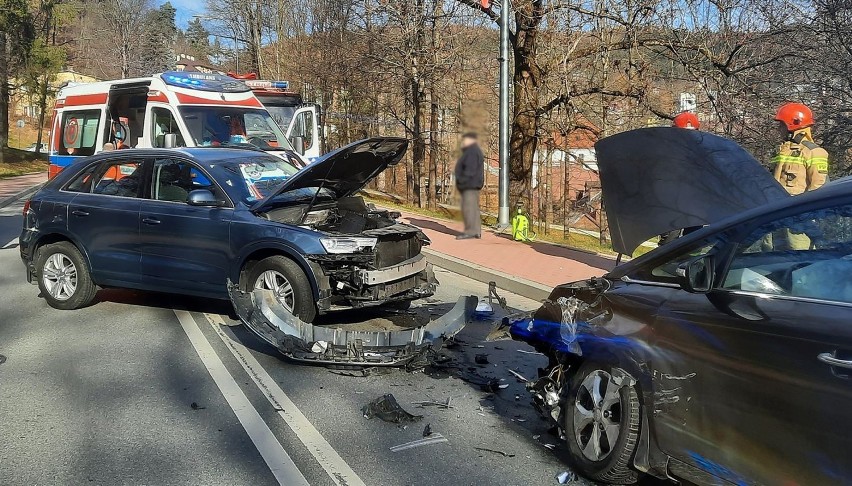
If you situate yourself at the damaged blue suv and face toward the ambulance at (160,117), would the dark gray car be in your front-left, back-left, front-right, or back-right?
back-right

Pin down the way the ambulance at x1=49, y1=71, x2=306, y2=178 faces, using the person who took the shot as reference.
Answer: facing the viewer and to the right of the viewer

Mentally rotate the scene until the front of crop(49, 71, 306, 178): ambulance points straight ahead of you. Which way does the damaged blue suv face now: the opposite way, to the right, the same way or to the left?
the same way

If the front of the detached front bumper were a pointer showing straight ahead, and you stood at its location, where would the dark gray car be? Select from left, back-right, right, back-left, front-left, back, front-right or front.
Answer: front-left

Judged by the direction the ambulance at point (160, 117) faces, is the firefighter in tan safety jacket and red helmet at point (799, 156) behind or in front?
in front

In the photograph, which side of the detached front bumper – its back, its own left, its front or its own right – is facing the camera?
front

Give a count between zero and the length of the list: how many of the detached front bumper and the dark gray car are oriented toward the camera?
1

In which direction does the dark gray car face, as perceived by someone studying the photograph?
facing away from the viewer and to the left of the viewer

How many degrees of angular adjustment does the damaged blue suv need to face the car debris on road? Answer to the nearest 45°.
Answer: approximately 45° to its right

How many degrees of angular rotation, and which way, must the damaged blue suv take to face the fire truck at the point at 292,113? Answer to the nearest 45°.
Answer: approximately 135° to its left

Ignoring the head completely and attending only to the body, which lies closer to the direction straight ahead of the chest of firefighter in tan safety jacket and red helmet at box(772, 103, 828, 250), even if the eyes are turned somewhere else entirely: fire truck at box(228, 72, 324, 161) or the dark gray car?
the dark gray car

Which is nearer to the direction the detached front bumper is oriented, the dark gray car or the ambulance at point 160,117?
the dark gray car

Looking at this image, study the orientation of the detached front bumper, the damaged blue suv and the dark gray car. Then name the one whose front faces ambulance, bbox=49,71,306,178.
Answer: the dark gray car

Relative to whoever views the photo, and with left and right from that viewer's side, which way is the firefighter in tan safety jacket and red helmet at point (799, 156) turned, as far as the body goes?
facing the viewer and to the left of the viewer

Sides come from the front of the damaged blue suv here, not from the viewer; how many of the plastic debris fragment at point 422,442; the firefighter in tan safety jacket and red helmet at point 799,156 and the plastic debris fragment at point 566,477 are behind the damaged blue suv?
0
